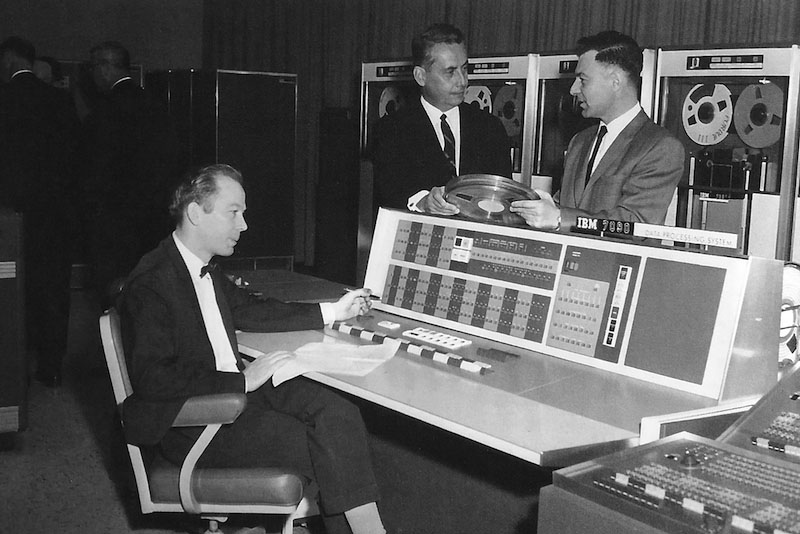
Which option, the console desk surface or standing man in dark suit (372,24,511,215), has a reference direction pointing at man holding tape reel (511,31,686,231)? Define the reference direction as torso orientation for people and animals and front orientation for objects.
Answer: the standing man in dark suit

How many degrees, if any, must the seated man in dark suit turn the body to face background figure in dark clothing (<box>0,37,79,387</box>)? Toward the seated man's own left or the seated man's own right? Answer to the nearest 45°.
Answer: approximately 90° to the seated man's own left

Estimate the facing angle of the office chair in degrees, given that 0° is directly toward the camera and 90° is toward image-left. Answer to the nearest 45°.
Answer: approximately 270°

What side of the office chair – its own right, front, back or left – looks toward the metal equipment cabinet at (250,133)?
left

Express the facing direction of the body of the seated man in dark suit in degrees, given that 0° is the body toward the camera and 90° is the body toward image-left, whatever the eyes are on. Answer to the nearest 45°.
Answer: approximately 270°

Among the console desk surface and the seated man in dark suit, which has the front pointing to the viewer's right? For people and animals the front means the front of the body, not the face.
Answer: the seated man in dark suit

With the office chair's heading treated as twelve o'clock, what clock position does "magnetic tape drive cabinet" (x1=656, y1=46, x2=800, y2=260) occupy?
The magnetic tape drive cabinet is roughly at 11 o'clock from the office chair.

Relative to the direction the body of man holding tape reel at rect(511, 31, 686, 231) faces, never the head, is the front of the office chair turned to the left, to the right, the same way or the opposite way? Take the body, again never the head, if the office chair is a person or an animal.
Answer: the opposite way

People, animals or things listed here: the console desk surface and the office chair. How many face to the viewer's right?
1

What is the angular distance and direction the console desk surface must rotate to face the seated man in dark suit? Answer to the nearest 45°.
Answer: approximately 45° to its right

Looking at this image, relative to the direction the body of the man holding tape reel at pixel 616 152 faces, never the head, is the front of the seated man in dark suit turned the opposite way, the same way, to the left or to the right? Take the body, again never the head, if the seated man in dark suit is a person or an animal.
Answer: the opposite way

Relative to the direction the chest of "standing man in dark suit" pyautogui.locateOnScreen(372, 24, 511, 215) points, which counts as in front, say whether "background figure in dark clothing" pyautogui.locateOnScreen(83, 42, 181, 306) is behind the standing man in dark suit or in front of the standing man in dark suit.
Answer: behind

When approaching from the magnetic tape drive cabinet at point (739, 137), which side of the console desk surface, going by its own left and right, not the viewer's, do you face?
back

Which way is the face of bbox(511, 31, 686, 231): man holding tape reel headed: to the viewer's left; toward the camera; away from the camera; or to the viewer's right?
to the viewer's left

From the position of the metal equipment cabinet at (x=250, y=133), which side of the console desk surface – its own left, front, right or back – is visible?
right

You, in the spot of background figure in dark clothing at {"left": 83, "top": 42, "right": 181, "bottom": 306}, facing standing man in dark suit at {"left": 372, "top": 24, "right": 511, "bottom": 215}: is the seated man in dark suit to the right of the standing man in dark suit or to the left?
right
